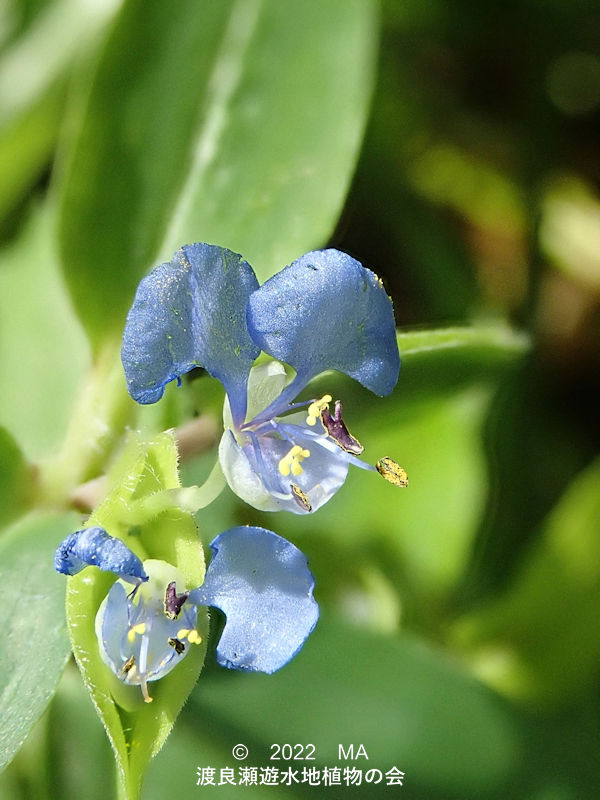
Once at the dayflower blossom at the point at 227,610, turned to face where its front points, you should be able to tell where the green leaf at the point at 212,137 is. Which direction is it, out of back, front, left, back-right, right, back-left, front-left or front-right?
back

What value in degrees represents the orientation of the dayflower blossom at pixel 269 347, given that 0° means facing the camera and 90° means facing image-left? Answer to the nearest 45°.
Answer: approximately 315°

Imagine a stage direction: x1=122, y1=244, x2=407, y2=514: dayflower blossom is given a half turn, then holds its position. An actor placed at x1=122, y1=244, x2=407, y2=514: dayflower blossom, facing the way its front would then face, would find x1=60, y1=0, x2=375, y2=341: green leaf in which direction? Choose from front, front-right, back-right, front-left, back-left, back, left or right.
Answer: front-right

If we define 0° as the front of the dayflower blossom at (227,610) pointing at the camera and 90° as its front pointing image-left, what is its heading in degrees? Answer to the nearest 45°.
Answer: approximately 0°
